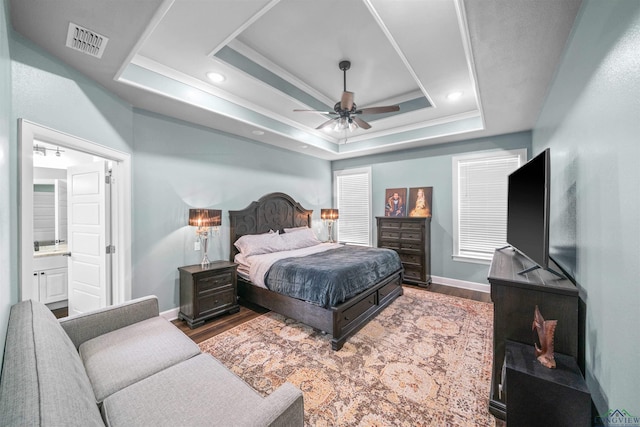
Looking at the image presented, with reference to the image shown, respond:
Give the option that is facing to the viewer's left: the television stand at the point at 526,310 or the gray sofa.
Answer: the television stand

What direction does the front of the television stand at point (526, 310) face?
to the viewer's left

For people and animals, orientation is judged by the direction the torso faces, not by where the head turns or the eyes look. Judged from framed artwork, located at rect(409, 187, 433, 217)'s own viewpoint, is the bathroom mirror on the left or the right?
on its right

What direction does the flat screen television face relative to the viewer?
to the viewer's left

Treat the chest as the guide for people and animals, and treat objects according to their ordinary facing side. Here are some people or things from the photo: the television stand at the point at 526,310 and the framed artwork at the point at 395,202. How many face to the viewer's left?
1

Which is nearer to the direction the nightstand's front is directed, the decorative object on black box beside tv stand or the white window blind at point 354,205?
the decorative object on black box beside tv stand

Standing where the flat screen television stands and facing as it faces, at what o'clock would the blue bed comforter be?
The blue bed comforter is roughly at 12 o'clock from the flat screen television.

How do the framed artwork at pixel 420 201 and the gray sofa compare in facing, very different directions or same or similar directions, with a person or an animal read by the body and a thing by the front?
very different directions

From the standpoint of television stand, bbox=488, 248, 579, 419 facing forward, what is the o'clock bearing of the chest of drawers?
The chest of drawers is roughly at 2 o'clock from the television stand.

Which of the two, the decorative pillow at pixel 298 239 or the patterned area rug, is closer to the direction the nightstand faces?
the patterned area rug
